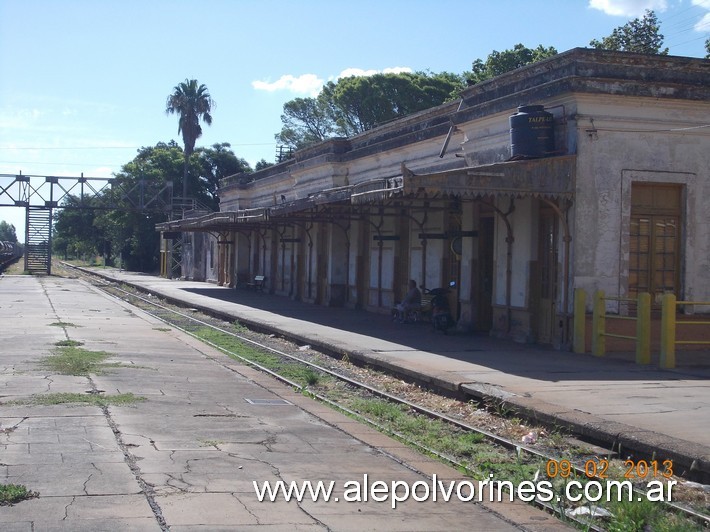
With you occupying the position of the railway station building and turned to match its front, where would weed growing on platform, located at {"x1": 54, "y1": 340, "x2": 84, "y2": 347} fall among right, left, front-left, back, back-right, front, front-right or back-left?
front-left

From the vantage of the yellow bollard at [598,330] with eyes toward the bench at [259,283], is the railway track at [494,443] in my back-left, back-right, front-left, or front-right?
back-left

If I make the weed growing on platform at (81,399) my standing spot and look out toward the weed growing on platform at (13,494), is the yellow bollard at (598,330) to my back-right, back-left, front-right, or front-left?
back-left

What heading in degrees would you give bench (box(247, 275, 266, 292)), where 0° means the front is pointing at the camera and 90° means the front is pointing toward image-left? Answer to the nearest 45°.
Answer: approximately 45°

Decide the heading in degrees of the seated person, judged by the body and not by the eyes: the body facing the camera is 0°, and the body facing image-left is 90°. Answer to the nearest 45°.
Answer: approximately 45°

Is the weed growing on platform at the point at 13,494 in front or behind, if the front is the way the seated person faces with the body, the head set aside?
in front
